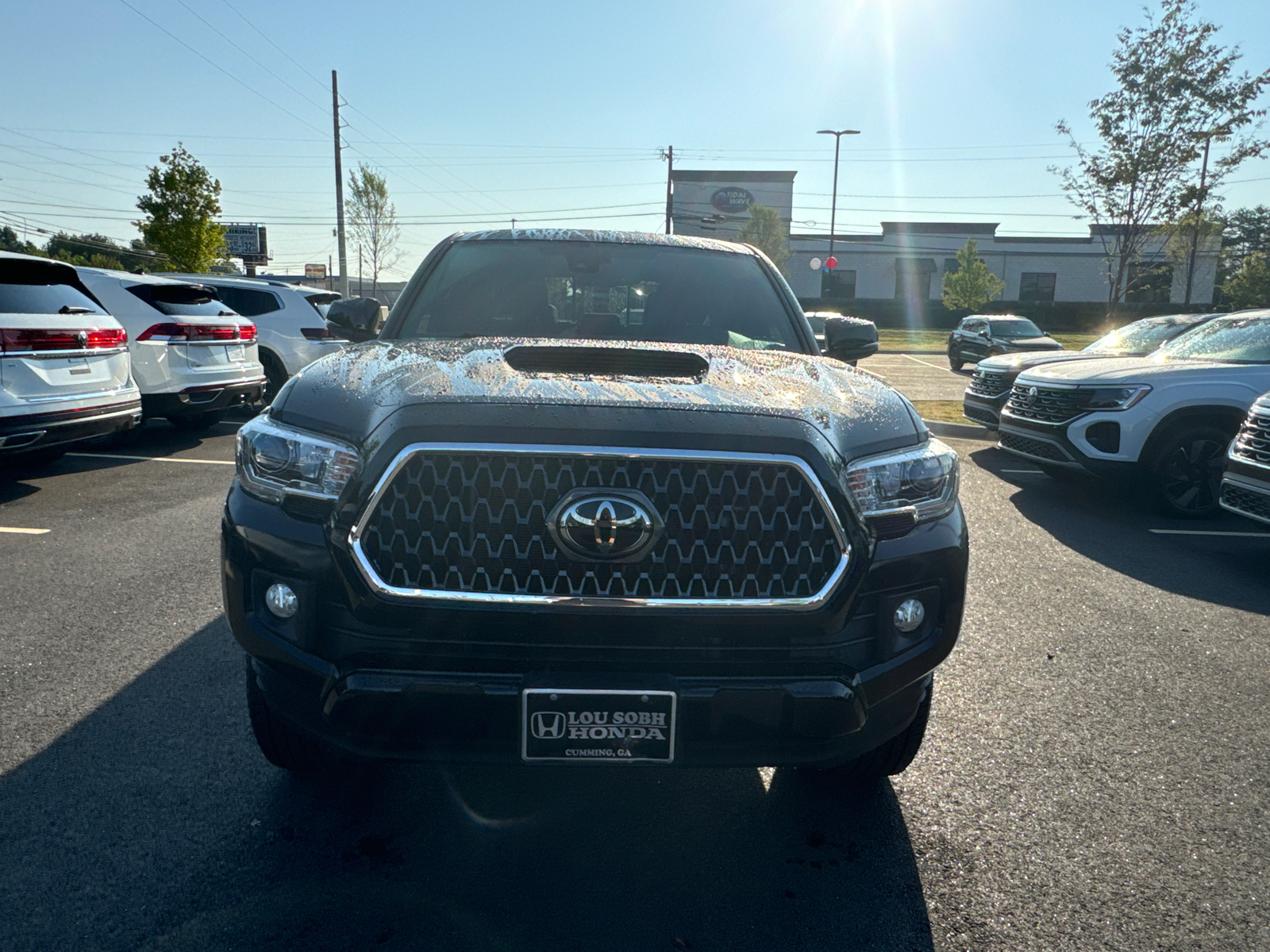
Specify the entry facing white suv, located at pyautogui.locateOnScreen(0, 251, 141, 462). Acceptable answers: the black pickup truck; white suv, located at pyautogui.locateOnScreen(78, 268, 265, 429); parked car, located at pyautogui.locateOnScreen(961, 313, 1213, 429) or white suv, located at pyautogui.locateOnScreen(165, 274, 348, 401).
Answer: the parked car

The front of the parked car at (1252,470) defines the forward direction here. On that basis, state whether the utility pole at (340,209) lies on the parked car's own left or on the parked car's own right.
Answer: on the parked car's own right

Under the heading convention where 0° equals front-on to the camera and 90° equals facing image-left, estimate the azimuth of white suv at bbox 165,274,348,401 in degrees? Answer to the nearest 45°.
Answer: approximately 135°

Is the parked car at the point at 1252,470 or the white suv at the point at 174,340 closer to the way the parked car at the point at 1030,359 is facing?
the white suv

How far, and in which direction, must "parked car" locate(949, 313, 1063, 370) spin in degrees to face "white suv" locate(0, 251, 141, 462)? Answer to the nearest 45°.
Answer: approximately 45° to its right

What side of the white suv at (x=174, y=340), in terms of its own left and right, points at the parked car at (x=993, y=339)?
right

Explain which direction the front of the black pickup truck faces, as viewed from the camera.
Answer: facing the viewer

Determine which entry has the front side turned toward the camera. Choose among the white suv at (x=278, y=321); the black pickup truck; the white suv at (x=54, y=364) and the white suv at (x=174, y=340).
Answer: the black pickup truck

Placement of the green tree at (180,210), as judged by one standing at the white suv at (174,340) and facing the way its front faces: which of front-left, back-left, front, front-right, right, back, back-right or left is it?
front-right

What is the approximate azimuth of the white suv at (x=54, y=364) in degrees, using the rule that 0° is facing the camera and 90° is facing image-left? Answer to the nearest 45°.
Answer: approximately 135°

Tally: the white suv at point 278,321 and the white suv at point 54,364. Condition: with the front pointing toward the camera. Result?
0

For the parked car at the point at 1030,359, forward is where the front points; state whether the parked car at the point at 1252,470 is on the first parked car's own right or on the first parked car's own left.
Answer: on the first parked car's own left

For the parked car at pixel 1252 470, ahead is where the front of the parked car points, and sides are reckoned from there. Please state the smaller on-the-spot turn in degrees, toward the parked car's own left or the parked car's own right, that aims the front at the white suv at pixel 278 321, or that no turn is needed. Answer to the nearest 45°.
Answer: approximately 45° to the parked car's own right

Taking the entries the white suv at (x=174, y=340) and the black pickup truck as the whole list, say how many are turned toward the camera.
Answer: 1

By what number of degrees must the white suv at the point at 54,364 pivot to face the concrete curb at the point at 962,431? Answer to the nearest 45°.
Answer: approximately 135° to its right

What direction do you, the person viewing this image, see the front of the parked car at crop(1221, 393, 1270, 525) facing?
facing the viewer and to the left of the viewer
